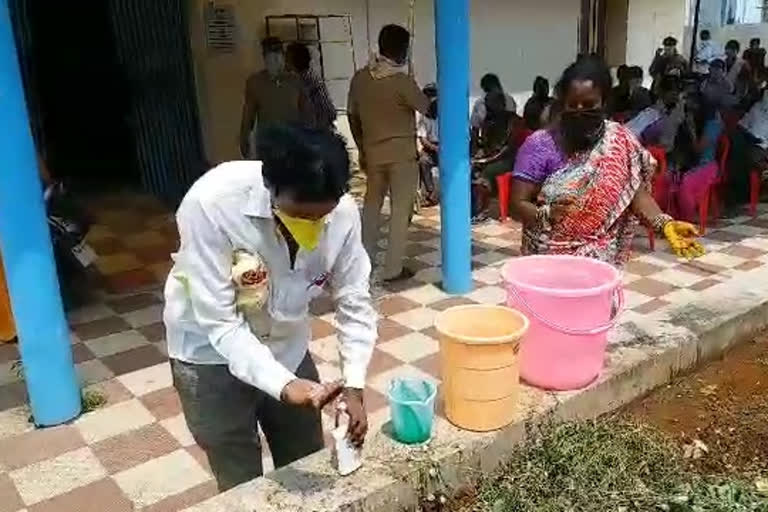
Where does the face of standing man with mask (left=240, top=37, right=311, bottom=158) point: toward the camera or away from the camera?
toward the camera

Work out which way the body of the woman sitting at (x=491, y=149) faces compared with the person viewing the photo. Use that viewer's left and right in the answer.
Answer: facing the viewer and to the left of the viewer

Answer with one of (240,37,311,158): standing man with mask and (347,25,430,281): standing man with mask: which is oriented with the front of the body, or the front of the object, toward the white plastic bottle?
(240,37,311,158): standing man with mask

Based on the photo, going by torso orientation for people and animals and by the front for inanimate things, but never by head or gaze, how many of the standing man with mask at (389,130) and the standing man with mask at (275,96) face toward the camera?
1

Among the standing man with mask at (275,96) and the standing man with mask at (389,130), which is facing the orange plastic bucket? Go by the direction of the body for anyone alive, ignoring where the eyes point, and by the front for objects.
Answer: the standing man with mask at (275,96)

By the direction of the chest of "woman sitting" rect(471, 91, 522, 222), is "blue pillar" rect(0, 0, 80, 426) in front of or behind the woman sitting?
in front

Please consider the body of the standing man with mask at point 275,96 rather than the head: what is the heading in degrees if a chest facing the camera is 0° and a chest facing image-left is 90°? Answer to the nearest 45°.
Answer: approximately 0°

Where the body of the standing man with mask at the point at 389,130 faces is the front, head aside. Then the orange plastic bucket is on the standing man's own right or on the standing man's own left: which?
on the standing man's own right

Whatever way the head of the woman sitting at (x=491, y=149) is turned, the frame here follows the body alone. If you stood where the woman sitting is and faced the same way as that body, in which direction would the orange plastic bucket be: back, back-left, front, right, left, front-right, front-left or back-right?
front-left

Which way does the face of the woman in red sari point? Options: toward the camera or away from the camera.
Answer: toward the camera

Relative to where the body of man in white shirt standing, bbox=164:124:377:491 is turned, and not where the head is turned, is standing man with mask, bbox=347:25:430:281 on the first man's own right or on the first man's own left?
on the first man's own left

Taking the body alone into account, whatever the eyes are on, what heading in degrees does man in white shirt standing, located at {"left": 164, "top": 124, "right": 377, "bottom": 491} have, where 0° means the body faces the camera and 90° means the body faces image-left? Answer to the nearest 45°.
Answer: approximately 315°

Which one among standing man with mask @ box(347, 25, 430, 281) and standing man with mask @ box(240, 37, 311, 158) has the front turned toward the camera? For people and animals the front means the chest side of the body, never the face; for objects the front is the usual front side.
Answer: standing man with mask @ box(240, 37, 311, 158)

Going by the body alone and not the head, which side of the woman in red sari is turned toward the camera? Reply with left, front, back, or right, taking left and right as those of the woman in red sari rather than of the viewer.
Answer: front

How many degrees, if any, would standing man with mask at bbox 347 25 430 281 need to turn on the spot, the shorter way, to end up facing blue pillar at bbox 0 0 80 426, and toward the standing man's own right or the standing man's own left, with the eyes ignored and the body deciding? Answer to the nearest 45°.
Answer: approximately 180°

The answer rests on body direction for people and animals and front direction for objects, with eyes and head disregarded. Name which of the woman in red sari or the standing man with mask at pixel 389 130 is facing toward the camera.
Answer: the woman in red sari

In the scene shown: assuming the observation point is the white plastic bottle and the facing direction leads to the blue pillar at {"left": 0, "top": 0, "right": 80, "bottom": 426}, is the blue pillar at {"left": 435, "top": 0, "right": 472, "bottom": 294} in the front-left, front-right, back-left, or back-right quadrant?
front-right

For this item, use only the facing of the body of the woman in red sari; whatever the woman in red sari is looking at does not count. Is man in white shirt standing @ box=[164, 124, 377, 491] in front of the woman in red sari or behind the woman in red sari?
in front
